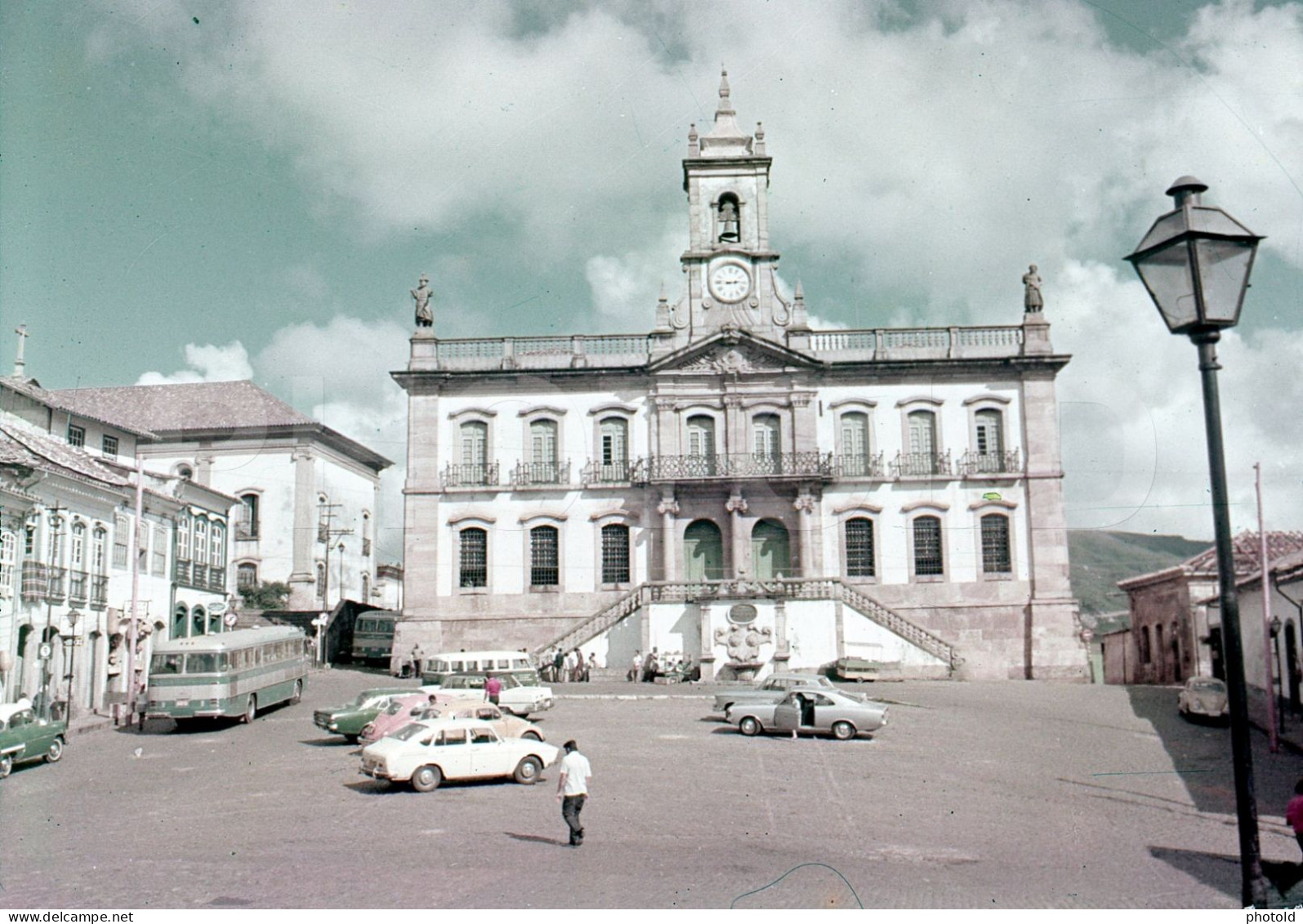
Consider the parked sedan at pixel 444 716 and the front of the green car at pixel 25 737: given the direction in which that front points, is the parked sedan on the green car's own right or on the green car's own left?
on the green car's own right

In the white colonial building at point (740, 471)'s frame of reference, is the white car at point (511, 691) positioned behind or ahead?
ahead

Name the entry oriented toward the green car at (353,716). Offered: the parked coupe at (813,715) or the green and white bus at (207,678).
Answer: the parked coupe

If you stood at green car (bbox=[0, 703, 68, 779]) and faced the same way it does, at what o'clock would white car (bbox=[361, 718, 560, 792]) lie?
The white car is roughly at 3 o'clock from the green car.

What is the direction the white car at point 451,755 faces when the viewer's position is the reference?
facing away from the viewer and to the right of the viewer

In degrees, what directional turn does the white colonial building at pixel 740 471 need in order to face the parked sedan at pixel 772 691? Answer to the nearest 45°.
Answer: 0° — it already faces it

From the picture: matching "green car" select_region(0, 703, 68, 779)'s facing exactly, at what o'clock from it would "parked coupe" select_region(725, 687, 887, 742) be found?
The parked coupe is roughly at 2 o'clock from the green car.
